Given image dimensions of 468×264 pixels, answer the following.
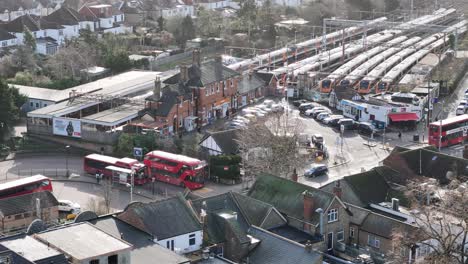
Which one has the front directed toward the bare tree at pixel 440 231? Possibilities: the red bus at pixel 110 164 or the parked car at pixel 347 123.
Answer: the red bus

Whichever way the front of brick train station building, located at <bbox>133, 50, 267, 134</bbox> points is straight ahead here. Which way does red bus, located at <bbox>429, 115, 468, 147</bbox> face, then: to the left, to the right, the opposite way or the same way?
to the right

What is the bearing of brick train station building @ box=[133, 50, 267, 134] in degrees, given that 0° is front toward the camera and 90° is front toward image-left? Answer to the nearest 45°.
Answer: approximately 315°

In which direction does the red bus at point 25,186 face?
to the viewer's right

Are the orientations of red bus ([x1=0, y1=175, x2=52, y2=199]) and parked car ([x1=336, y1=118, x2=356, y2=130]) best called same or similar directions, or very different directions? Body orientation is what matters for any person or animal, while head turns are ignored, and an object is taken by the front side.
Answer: very different directions

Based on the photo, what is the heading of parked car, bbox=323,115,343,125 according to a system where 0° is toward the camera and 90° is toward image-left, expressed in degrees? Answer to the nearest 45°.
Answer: approximately 45°

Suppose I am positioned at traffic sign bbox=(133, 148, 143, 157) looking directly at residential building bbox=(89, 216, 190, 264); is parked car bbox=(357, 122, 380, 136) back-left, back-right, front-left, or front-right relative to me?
back-left
